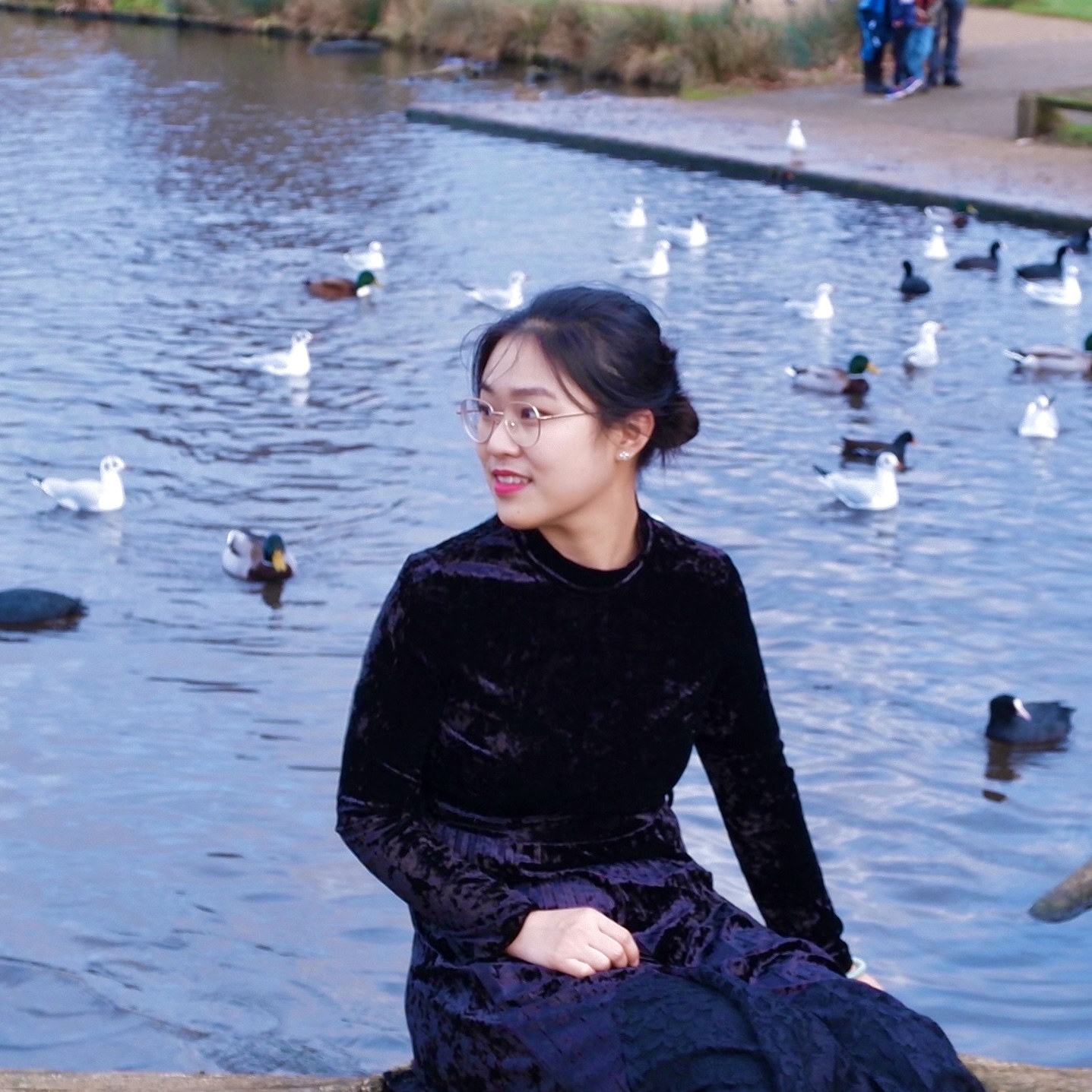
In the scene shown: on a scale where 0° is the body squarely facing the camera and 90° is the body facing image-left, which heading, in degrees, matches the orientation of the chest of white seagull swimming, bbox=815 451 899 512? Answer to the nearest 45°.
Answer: approximately 270°

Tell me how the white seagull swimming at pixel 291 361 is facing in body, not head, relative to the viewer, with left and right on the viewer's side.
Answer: facing to the right of the viewer

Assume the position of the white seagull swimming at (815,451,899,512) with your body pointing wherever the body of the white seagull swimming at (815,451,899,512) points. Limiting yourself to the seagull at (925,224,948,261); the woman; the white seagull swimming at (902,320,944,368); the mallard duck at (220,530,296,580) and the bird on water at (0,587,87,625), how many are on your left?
2

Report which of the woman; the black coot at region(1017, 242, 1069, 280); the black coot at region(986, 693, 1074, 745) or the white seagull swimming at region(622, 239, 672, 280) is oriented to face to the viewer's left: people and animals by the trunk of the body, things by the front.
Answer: the black coot at region(986, 693, 1074, 745)

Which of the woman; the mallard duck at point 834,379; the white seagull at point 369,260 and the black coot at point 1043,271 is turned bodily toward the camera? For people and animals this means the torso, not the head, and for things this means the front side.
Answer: the woman

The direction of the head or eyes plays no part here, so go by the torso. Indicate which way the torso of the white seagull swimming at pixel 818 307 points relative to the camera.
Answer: to the viewer's right

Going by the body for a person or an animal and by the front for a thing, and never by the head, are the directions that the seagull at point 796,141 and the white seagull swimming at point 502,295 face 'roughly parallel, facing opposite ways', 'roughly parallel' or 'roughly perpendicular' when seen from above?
roughly perpendicular

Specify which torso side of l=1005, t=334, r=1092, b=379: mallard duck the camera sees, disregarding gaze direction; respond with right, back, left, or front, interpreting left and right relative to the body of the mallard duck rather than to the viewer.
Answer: right

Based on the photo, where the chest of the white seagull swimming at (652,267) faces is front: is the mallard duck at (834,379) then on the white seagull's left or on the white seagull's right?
on the white seagull's right

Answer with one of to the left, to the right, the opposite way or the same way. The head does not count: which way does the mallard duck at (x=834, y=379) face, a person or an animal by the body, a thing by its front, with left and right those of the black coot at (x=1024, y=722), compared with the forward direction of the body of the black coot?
the opposite way

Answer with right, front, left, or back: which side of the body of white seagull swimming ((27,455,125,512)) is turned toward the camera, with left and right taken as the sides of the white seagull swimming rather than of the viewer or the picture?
right

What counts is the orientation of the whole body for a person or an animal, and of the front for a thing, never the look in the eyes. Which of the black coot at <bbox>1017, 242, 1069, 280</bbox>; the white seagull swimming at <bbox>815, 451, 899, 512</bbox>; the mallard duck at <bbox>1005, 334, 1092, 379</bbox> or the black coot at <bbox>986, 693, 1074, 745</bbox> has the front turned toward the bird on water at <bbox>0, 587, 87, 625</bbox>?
the black coot at <bbox>986, 693, 1074, 745</bbox>

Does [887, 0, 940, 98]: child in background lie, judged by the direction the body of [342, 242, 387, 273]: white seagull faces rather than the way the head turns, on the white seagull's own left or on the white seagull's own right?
on the white seagull's own left

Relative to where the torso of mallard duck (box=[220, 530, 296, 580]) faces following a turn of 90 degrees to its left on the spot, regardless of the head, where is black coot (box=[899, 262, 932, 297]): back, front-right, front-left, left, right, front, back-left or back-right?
front
